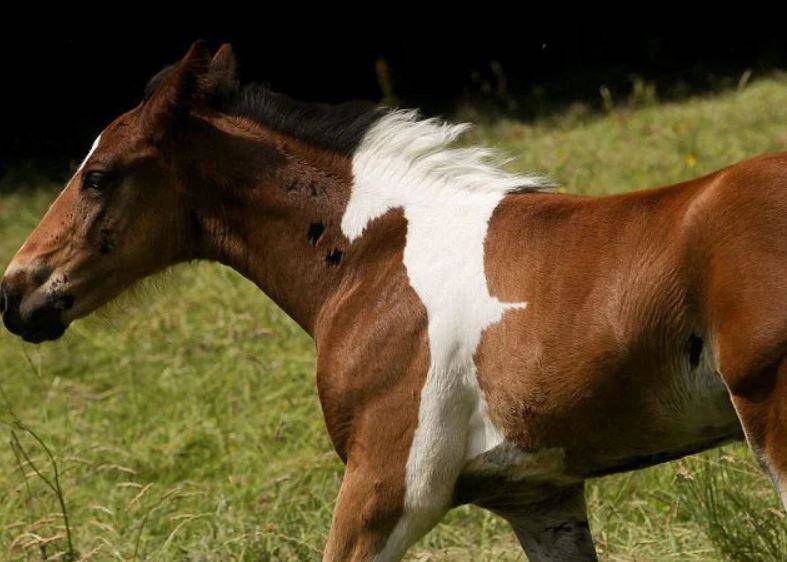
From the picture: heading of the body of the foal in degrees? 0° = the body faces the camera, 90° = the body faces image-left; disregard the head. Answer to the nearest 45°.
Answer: approximately 90°
